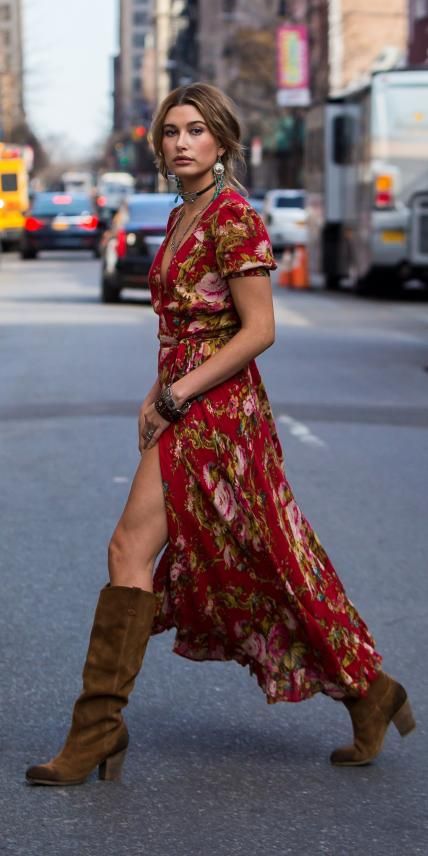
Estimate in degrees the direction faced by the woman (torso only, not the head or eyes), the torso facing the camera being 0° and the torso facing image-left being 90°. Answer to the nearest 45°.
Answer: approximately 90°

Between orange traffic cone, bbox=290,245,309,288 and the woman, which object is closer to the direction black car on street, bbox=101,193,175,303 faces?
the orange traffic cone

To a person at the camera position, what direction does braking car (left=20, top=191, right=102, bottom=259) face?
facing away from the viewer

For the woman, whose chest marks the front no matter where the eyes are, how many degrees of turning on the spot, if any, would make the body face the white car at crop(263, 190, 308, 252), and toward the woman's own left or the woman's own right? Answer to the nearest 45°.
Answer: approximately 90° to the woman's own right

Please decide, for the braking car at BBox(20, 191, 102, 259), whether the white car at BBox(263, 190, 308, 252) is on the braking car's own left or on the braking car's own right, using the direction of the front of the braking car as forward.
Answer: on the braking car's own right

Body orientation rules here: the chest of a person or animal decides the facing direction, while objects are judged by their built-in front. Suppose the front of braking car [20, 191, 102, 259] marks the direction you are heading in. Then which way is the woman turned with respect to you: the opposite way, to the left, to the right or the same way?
to the left

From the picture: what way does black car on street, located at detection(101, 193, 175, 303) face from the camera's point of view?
away from the camera

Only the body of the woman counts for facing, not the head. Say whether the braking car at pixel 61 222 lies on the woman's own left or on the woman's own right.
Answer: on the woman's own right

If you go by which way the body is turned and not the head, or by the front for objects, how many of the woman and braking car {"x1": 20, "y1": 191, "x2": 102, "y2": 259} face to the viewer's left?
1

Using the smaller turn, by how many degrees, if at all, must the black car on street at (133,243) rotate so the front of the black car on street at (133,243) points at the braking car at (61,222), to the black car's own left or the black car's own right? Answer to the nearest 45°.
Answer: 0° — it already faces it

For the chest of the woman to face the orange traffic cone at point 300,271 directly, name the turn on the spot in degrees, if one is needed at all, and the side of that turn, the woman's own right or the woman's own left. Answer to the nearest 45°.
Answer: approximately 90° to the woman's own right

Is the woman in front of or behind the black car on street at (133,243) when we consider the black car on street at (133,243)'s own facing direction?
behind

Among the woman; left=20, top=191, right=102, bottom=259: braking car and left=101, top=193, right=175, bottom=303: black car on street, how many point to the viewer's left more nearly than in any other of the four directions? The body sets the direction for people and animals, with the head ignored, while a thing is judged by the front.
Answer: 1

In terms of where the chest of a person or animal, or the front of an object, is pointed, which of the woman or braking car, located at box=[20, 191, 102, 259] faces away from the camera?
the braking car

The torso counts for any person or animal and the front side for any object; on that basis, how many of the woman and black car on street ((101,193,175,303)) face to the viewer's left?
1

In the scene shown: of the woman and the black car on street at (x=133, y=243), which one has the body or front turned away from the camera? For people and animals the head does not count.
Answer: the black car on street
